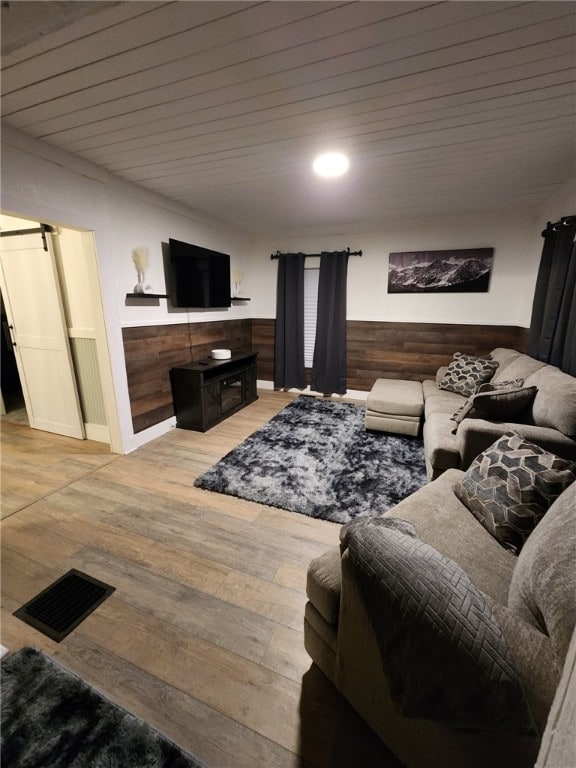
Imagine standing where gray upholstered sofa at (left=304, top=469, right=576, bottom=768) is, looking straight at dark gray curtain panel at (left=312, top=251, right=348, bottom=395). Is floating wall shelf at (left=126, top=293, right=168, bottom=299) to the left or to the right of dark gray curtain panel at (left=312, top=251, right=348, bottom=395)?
left

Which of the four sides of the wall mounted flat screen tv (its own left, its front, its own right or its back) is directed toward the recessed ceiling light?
front

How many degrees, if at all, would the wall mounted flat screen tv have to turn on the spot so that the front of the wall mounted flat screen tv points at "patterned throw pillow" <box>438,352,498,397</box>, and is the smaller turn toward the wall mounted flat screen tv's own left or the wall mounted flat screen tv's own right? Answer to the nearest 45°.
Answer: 0° — it already faces it

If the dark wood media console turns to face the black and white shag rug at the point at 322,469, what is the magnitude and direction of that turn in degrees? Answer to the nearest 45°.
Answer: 0° — it already faces it

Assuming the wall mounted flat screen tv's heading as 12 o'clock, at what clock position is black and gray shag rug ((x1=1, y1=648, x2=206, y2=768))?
The black and gray shag rug is roughly at 2 o'clock from the wall mounted flat screen tv.

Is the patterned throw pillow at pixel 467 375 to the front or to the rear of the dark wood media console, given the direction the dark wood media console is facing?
to the front

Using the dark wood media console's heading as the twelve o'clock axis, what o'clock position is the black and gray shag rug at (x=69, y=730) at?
The black and gray shag rug is roughly at 2 o'clock from the dark wood media console.

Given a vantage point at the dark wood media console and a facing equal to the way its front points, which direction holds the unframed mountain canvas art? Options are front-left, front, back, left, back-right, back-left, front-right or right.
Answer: front-left

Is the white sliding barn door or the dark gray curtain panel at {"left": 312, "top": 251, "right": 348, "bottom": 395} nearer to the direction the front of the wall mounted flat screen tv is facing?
the dark gray curtain panel

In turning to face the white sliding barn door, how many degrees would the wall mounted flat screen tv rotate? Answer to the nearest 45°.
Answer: approximately 135° to its right

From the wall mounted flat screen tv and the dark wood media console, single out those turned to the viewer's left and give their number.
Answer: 0

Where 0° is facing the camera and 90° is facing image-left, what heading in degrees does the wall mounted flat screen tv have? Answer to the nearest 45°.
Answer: approximately 315°

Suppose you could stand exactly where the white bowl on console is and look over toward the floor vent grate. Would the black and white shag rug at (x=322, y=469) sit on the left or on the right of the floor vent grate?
left
